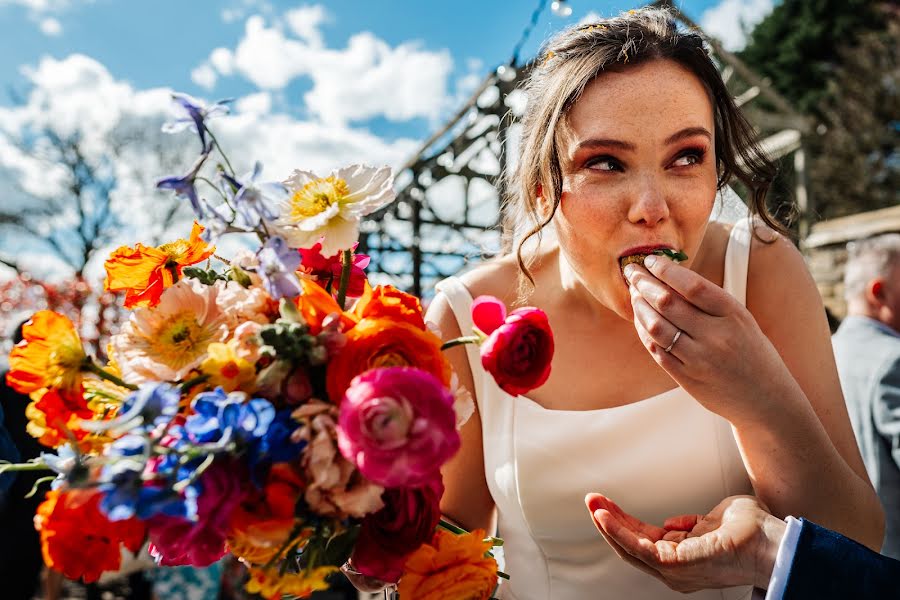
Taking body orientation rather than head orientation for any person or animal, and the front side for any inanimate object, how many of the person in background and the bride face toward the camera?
1

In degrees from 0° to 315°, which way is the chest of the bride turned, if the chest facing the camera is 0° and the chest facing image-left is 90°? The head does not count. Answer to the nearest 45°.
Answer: approximately 0°

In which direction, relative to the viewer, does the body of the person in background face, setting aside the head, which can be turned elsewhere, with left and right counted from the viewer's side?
facing away from the viewer and to the right of the viewer

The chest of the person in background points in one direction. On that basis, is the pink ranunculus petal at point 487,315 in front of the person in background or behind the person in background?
behind

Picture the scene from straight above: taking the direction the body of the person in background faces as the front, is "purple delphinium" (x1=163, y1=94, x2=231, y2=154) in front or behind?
behind
